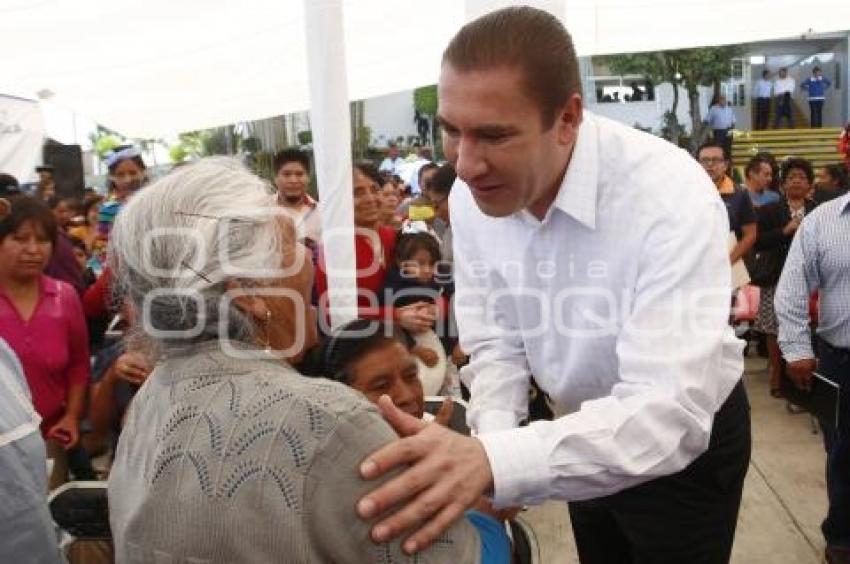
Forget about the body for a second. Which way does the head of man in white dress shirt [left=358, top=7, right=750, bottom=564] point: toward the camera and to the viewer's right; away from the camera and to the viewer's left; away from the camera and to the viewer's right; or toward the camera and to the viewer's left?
toward the camera and to the viewer's left

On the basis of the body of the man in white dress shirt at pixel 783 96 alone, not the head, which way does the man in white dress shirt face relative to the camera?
toward the camera

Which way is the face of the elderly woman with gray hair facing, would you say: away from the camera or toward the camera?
away from the camera

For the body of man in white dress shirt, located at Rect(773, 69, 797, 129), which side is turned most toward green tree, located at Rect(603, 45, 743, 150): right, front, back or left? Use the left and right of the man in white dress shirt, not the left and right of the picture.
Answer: right

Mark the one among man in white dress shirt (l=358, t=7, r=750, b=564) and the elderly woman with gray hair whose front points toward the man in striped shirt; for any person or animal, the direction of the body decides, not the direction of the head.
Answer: the elderly woman with gray hair

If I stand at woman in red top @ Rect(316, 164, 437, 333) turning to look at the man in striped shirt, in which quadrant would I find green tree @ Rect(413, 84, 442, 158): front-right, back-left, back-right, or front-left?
back-left

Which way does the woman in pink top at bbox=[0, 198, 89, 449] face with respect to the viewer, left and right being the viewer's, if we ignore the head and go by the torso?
facing the viewer

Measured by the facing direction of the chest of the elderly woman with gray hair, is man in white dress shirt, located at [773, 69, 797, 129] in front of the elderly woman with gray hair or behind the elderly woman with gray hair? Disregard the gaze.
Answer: in front

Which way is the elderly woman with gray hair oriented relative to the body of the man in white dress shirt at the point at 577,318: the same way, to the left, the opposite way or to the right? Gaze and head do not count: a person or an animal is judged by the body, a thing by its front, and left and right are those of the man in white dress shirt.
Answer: the opposite way
